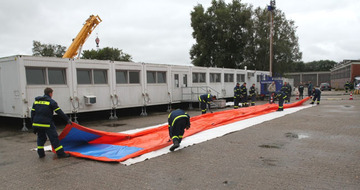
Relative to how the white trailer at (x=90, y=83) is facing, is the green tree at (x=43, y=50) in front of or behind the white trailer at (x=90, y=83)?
behind

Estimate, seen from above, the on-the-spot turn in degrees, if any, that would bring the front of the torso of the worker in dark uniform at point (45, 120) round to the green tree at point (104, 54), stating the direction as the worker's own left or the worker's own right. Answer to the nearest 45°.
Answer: approximately 45° to the worker's own left

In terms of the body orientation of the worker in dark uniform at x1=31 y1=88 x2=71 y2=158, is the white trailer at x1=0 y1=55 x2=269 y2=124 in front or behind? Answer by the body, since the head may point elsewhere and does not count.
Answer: in front

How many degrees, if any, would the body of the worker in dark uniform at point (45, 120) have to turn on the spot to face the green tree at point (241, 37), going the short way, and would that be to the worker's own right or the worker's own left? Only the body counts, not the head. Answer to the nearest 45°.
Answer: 0° — they already face it

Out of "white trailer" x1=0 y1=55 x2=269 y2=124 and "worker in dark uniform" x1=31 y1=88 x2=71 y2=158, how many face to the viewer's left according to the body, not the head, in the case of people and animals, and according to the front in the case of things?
0

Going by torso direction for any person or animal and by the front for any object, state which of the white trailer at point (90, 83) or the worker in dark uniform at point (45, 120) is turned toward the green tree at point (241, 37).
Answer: the worker in dark uniform

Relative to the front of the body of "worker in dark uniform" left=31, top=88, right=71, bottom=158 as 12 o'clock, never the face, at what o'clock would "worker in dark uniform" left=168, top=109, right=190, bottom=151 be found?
"worker in dark uniform" left=168, top=109, right=190, bottom=151 is roughly at 2 o'clock from "worker in dark uniform" left=31, top=88, right=71, bottom=158.

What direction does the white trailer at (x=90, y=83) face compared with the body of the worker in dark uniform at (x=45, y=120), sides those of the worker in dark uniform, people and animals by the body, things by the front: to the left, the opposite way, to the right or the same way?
to the right

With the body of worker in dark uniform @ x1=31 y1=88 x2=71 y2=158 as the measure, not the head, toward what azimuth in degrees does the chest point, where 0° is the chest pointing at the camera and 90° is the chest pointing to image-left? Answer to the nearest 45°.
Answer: approximately 225°

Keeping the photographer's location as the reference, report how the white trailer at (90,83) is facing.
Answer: facing the viewer and to the right of the viewer

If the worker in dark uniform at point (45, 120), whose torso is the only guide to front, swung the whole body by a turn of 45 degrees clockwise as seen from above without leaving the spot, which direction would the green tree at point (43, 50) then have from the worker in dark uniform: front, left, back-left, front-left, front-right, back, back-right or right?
left

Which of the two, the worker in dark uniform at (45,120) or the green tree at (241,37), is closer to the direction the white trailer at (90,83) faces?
the worker in dark uniform

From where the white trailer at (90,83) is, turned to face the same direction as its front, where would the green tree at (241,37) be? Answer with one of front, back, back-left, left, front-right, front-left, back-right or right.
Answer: left

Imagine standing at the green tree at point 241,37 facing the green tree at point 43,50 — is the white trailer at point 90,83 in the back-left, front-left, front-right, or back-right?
front-left
